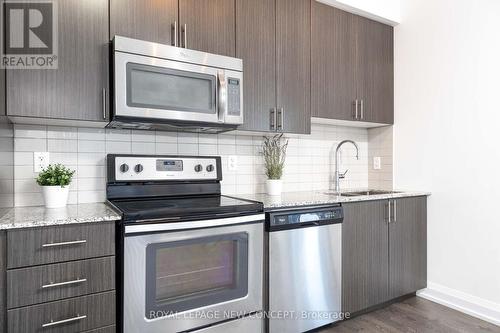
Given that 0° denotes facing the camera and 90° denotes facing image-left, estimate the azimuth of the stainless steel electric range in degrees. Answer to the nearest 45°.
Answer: approximately 0°

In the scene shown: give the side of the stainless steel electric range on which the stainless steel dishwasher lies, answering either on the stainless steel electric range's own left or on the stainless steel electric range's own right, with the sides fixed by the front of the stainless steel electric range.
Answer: on the stainless steel electric range's own left

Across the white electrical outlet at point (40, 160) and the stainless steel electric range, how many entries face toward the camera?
2

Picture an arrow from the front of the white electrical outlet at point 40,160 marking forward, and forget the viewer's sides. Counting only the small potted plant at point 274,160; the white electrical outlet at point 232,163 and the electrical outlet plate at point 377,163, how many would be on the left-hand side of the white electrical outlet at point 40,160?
3

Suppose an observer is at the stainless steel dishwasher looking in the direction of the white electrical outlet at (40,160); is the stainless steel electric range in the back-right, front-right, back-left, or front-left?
front-left

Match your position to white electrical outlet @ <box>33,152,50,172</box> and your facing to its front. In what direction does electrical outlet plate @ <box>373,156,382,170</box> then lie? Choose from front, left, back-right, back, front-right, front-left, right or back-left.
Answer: left

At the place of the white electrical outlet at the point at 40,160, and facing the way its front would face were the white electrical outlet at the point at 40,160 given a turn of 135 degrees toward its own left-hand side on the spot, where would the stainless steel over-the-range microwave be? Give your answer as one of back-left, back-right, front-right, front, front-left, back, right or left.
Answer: right

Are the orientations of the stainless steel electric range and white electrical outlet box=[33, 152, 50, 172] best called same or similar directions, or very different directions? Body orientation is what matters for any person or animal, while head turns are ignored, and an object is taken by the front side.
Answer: same or similar directions

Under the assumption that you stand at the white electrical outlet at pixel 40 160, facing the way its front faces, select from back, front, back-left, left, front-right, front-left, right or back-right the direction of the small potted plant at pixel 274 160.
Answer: left

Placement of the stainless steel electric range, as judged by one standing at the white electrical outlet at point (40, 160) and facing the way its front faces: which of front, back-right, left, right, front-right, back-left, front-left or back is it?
front-left

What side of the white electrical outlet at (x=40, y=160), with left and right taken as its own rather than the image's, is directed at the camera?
front

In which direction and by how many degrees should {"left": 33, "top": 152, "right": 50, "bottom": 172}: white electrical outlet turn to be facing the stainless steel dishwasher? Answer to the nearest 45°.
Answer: approximately 45° to its left
